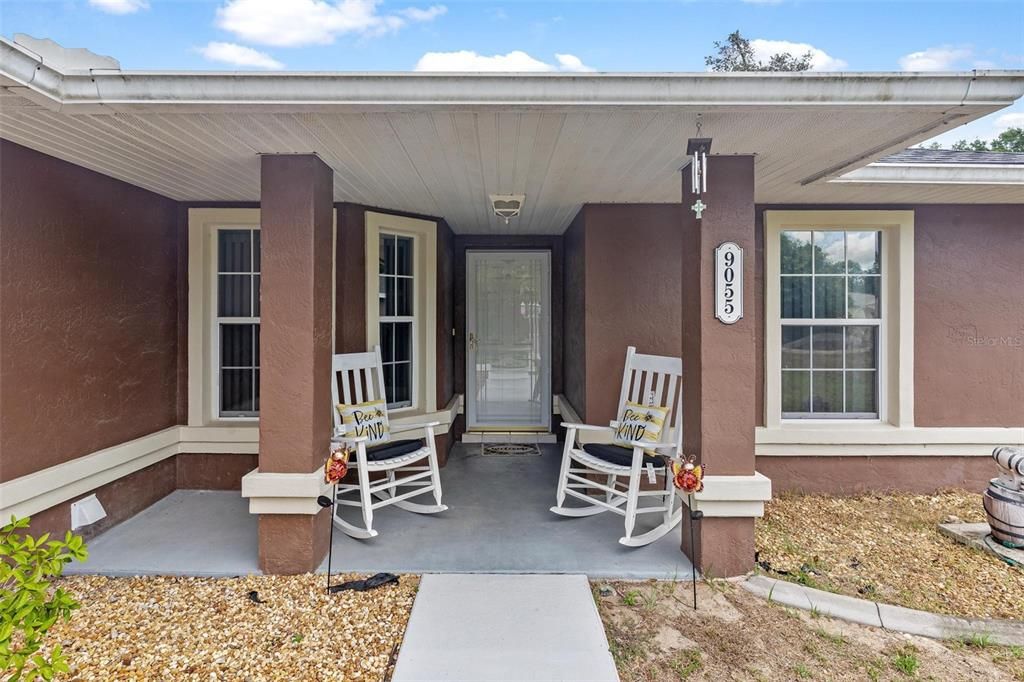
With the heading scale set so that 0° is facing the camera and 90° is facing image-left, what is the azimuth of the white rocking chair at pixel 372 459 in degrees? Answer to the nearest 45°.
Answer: approximately 315°

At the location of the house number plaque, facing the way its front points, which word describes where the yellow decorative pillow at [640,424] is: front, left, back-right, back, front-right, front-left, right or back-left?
back-right

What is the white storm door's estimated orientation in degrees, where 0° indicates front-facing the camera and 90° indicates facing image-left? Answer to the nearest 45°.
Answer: approximately 0°

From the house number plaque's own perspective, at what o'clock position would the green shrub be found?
The green shrub is roughly at 1 o'clock from the house number plaque.

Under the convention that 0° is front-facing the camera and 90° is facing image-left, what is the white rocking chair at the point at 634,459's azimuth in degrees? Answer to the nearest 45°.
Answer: approximately 45°

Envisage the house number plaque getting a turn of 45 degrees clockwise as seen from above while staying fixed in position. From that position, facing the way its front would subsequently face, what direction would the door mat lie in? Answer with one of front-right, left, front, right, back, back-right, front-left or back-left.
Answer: right

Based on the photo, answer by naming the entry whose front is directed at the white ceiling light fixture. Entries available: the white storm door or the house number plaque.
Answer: the white storm door

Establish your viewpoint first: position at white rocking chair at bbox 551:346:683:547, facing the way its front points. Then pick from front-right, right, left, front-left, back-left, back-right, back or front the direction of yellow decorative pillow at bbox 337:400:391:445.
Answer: front-right

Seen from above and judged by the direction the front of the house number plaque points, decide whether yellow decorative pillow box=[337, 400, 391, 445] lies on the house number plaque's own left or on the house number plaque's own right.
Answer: on the house number plaque's own right
